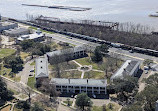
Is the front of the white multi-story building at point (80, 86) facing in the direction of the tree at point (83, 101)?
yes

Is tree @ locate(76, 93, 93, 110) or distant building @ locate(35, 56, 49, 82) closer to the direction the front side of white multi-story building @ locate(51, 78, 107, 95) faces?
the tree

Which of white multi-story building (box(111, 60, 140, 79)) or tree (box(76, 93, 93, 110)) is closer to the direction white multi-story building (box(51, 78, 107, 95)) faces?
the tree

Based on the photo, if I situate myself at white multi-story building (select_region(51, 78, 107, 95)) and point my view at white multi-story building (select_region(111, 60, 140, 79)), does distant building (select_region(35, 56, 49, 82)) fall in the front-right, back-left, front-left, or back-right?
back-left

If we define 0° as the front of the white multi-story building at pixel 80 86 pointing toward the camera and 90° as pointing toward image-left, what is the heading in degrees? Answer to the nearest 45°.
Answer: approximately 0°

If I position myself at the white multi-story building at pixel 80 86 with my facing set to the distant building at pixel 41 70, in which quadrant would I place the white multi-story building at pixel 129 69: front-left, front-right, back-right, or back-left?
back-right

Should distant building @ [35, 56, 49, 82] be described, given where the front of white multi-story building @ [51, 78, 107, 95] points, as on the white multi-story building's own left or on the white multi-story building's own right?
on the white multi-story building's own right

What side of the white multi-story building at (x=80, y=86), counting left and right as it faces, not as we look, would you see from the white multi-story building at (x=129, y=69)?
left
